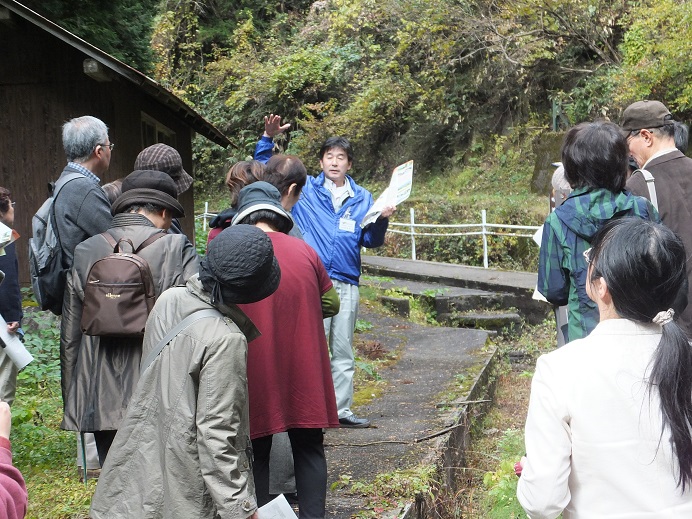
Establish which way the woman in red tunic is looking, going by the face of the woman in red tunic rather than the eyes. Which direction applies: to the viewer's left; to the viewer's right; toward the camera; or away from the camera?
away from the camera

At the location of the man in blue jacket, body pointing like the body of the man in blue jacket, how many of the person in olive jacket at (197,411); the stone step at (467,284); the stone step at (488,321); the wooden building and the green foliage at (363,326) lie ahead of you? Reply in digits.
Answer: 1

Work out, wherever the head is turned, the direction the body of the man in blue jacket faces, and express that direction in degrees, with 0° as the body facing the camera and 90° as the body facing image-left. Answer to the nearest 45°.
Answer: approximately 0°

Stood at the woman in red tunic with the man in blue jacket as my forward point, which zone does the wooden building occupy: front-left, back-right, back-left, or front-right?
front-left

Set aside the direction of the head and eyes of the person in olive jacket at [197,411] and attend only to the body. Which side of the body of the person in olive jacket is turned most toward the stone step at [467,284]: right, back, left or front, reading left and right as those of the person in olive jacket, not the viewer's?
front

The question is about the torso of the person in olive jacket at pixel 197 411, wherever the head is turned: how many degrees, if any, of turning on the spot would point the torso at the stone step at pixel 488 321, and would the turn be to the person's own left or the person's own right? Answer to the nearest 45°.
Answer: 0° — they already face it

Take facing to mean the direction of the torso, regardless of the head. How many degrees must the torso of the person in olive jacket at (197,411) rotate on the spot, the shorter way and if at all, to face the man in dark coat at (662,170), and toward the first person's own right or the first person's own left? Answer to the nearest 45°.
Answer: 0° — they already face them

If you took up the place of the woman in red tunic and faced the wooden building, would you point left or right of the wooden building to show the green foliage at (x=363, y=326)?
right

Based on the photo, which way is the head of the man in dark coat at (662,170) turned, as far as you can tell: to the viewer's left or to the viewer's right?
to the viewer's left

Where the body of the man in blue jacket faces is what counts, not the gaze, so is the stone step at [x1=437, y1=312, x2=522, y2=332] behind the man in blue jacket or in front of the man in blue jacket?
behind

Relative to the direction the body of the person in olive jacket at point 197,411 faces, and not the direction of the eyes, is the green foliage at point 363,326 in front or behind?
in front

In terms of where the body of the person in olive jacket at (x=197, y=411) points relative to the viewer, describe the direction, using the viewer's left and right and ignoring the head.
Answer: facing away from the viewer and to the right of the viewer

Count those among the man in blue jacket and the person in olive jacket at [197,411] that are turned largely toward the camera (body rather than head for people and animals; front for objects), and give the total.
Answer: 1
